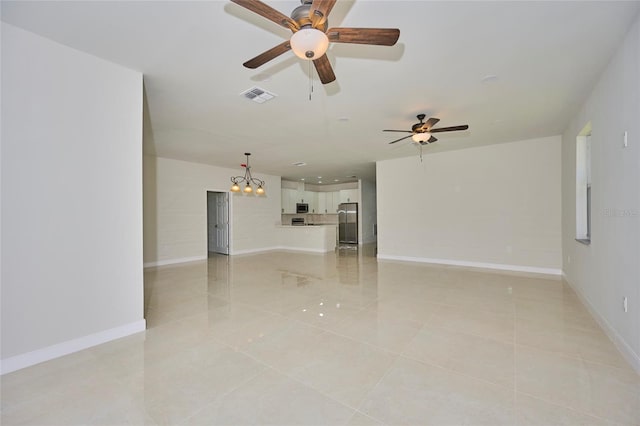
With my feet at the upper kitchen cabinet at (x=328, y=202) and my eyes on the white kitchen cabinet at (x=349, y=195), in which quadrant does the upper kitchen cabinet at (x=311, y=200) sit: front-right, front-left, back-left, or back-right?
back-right

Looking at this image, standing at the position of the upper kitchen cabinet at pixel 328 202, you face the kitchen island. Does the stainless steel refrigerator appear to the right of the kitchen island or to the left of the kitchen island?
left

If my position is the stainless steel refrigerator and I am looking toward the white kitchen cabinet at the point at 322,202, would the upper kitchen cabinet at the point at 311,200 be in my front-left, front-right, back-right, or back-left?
front-left

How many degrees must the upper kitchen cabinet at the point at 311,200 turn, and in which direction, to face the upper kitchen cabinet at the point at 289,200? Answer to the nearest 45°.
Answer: approximately 90° to its right

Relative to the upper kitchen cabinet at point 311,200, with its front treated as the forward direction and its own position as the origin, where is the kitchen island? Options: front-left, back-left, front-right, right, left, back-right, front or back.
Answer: front-right

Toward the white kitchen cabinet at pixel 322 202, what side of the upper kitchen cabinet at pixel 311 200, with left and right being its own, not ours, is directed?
left

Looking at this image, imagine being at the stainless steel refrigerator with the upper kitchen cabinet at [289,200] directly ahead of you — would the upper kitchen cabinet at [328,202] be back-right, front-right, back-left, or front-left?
front-right

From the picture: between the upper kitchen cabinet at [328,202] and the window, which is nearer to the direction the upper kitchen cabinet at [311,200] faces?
the window
